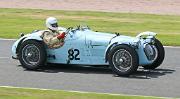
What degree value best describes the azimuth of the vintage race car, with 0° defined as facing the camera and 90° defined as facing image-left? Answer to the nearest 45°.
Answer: approximately 315°
